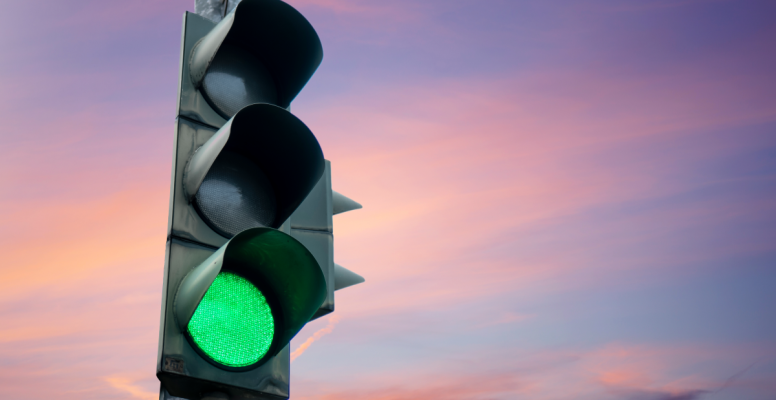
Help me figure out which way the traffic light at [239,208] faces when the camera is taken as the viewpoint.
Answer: facing the viewer and to the right of the viewer
